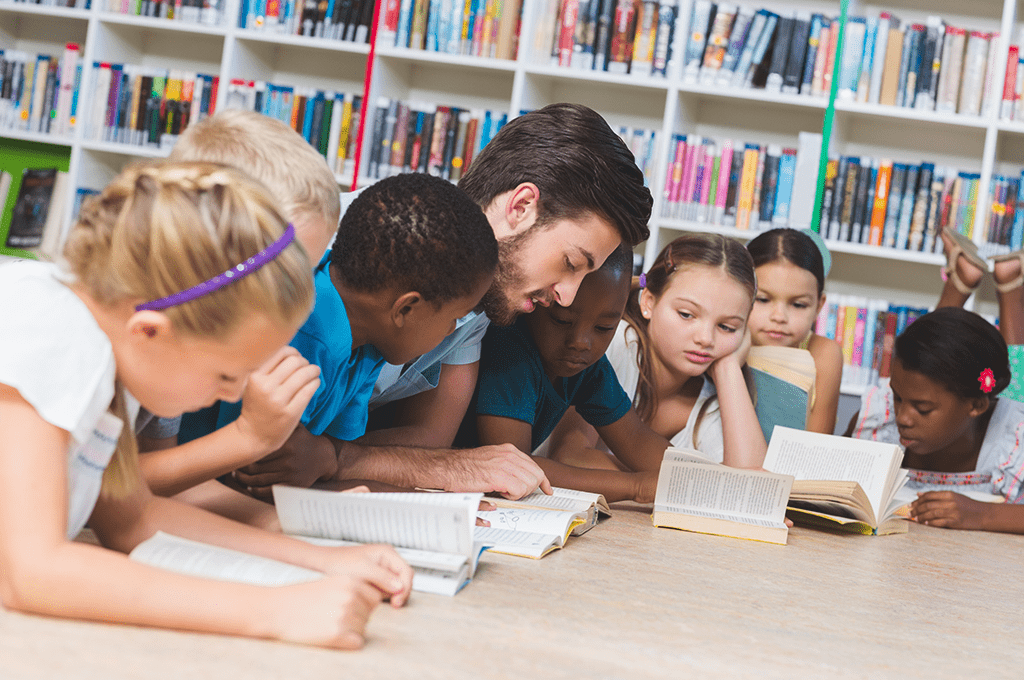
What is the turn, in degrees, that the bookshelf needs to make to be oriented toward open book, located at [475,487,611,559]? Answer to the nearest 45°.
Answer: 0° — it already faces it

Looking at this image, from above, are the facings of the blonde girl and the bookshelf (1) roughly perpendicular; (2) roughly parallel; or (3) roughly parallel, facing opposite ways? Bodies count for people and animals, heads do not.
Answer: roughly perpendicular

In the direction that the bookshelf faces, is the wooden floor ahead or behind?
ahead

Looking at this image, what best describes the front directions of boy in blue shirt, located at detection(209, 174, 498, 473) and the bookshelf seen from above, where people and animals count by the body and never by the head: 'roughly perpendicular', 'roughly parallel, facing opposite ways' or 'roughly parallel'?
roughly perpendicular

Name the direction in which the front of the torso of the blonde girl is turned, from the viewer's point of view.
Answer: to the viewer's right

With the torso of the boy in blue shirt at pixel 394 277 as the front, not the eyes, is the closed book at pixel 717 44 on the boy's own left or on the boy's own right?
on the boy's own left

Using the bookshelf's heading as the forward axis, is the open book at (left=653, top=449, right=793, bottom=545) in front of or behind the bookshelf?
in front

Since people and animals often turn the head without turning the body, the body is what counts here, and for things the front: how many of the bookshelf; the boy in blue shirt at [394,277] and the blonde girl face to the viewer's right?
2

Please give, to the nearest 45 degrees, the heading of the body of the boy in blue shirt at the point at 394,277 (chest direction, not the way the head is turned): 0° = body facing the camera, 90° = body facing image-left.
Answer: approximately 270°

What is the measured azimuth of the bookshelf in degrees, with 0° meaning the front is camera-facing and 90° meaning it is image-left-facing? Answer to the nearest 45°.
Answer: approximately 0°
